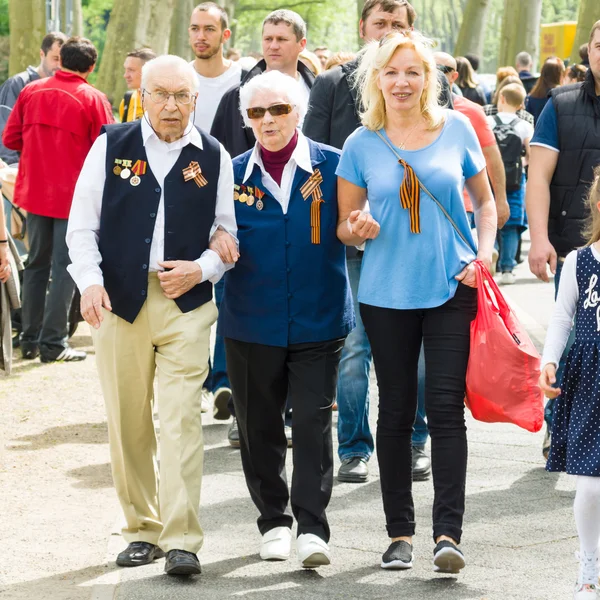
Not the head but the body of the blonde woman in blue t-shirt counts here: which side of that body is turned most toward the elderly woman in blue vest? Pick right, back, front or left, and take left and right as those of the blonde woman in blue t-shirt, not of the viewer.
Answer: right

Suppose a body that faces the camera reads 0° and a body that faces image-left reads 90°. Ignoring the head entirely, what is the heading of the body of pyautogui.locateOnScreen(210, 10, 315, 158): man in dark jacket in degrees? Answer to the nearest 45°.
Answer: approximately 0°

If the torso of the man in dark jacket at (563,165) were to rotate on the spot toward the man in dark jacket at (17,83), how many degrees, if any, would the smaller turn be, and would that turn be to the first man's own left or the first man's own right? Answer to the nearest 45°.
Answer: approximately 135° to the first man's own right

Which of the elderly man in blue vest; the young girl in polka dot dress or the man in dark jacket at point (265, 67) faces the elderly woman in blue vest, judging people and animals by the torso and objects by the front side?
the man in dark jacket

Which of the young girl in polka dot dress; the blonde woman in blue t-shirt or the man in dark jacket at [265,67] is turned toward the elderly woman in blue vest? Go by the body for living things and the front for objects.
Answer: the man in dark jacket

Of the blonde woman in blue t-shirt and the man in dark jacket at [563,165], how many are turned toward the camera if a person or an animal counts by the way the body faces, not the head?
2

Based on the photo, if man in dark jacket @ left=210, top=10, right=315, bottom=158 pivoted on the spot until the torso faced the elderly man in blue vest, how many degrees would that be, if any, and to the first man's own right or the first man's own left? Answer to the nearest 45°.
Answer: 0° — they already face them

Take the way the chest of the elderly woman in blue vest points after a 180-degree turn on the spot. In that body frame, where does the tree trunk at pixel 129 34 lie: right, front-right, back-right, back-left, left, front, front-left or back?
front

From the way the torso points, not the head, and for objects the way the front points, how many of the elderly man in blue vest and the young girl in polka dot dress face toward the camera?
2

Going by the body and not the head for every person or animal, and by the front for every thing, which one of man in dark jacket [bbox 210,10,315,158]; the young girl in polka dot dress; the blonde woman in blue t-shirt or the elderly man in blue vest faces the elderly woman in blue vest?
the man in dark jacket

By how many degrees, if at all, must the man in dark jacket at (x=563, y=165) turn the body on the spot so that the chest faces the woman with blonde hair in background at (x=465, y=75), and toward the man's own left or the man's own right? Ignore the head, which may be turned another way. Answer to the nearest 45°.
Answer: approximately 180°

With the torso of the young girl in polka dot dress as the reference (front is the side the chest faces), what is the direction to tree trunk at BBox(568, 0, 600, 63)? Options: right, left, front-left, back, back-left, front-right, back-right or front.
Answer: back
